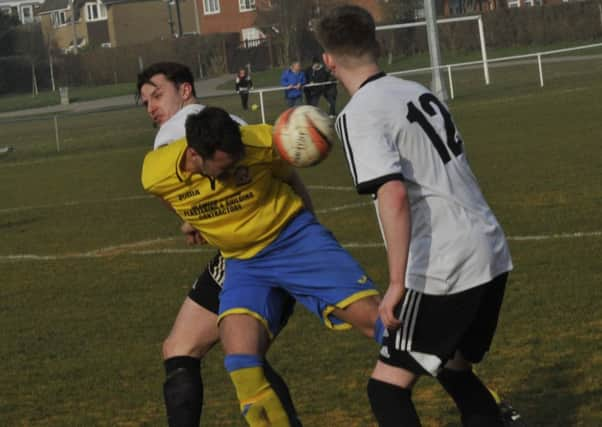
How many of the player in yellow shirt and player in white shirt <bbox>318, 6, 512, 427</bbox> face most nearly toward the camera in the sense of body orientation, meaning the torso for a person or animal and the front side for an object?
1

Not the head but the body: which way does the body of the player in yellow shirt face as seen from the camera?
toward the camera

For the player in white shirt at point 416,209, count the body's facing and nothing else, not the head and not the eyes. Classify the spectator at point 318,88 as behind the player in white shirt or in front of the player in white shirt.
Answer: in front

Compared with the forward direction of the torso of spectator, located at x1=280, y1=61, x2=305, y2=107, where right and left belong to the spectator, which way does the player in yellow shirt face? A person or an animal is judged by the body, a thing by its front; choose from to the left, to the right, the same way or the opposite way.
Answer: the same way

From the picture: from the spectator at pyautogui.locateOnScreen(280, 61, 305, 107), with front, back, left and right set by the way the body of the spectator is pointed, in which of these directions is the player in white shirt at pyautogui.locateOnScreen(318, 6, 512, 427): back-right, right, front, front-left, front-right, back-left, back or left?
front

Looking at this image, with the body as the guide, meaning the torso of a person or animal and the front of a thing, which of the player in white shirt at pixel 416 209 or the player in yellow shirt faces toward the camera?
the player in yellow shirt

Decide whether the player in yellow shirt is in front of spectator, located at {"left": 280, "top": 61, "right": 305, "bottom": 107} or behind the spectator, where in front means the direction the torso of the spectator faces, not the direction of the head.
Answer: in front

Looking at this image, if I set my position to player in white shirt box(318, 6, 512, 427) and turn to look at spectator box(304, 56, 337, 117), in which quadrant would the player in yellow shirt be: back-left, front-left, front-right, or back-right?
front-left

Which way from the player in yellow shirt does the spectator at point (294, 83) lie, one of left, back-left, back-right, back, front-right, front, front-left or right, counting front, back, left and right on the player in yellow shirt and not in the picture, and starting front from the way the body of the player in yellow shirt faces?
back

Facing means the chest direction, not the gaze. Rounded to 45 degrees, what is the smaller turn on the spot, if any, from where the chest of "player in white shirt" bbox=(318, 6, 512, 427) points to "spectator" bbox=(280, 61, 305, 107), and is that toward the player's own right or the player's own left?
approximately 45° to the player's own right

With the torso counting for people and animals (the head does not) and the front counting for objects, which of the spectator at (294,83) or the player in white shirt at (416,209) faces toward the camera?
the spectator

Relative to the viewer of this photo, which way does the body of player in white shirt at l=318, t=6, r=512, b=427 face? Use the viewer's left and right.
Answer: facing away from the viewer and to the left of the viewer

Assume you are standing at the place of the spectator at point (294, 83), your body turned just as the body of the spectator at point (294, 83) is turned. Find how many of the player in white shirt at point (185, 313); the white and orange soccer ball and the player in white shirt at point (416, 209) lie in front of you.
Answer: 3

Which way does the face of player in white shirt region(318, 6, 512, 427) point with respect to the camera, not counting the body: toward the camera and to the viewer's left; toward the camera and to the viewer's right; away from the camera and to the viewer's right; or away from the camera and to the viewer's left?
away from the camera and to the viewer's left

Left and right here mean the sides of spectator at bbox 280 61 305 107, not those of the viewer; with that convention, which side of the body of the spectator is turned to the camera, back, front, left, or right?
front
